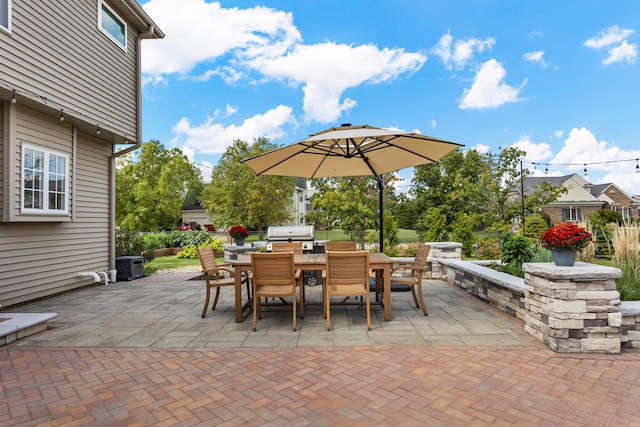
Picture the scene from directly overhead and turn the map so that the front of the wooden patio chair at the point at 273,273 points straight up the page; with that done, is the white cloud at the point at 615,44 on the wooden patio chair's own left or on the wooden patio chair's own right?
on the wooden patio chair's own right

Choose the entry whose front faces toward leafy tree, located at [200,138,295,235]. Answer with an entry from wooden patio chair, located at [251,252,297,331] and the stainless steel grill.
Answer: the wooden patio chair

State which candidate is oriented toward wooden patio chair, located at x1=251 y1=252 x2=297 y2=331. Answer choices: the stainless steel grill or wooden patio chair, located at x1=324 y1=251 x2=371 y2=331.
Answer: the stainless steel grill

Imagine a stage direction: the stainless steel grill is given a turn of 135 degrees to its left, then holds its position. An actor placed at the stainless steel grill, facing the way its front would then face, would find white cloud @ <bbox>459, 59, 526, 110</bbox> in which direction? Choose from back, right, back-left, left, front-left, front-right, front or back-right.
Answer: front

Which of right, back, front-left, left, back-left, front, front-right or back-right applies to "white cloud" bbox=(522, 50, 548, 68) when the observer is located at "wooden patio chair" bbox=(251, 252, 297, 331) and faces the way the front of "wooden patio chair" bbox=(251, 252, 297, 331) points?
front-right

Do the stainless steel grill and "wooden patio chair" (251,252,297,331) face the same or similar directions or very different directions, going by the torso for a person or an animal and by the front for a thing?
very different directions

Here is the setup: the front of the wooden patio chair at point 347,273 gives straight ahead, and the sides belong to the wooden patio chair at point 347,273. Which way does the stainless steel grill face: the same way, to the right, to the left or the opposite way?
the opposite way

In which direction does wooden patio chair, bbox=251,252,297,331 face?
away from the camera

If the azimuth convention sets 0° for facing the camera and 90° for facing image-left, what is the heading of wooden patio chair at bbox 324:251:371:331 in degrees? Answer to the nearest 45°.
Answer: approximately 180°
